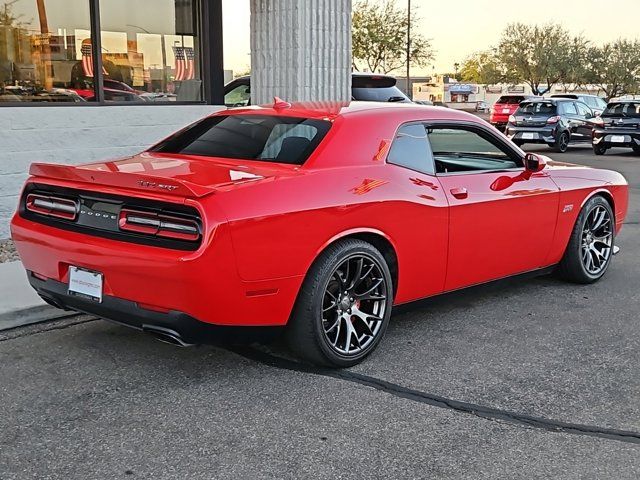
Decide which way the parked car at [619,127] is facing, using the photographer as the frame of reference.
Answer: facing away from the viewer and to the right of the viewer

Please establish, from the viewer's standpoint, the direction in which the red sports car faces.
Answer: facing away from the viewer and to the right of the viewer

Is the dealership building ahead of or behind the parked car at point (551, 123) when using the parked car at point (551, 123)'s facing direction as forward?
behind

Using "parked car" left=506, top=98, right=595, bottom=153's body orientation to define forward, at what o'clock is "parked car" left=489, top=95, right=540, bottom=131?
"parked car" left=489, top=95, right=540, bottom=131 is roughly at 10 o'clock from "parked car" left=506, top=98, right=595, bottom=153.

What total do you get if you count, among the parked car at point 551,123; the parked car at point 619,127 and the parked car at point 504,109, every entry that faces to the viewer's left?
0

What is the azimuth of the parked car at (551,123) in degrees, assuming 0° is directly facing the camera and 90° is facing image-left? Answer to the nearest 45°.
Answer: approximately 225°

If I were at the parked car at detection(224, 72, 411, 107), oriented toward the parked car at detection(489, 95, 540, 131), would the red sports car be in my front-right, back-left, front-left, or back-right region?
back-right

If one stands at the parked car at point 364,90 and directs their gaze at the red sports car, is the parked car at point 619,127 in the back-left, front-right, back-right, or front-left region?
back-left

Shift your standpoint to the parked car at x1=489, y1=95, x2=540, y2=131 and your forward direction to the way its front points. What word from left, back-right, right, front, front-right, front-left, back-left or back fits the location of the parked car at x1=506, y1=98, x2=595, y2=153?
back-right

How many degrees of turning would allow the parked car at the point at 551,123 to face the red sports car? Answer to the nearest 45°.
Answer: approximately 135° to its right

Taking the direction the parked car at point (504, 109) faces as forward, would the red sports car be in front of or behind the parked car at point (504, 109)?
behind
